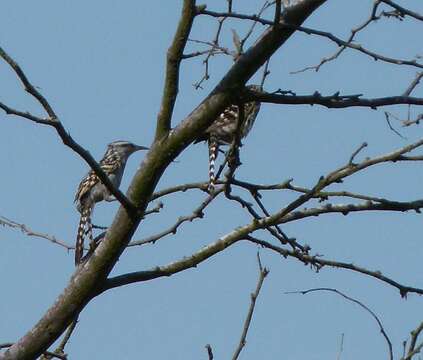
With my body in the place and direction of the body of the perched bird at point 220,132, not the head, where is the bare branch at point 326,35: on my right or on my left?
on my right

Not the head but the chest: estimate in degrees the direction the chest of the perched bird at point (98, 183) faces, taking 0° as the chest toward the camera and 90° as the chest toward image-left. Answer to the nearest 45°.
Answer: approximately 270°

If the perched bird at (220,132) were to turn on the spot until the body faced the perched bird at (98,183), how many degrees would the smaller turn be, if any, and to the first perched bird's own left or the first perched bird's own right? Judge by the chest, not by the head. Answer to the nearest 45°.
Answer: approximately 90° to the first perched bird's own left

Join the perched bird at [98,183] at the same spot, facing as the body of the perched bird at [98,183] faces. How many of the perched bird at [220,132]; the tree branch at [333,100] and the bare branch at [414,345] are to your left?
0
